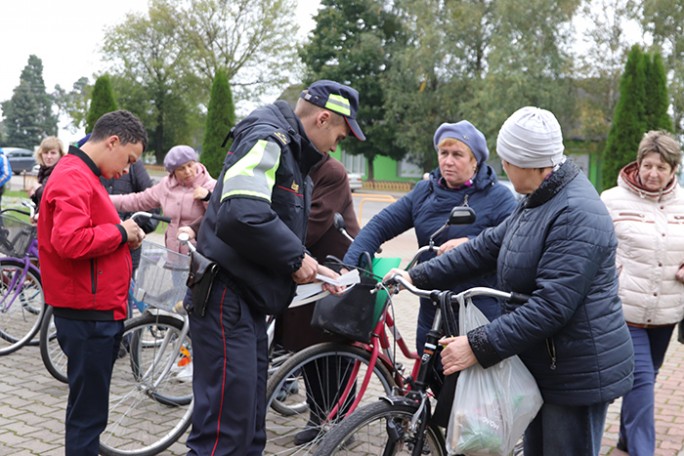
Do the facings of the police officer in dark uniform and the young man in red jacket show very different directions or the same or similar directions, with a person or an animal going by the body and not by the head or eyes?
same or similar directions

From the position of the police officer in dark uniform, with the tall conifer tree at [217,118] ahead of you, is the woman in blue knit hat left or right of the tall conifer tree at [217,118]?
right

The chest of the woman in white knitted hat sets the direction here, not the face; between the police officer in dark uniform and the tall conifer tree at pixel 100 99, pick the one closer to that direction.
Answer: the police officer in dark uniform

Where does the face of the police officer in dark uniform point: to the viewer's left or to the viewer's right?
to the viewer's right

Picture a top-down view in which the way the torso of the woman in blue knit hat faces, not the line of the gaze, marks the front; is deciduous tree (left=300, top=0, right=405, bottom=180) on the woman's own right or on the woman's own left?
on the woman's own right

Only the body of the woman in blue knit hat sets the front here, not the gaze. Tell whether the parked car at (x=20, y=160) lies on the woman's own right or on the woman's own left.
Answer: on the woman's own right

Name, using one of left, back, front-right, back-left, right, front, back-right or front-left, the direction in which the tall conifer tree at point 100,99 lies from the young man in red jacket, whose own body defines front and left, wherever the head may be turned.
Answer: left

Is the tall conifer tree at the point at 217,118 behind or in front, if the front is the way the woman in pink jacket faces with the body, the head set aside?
behind

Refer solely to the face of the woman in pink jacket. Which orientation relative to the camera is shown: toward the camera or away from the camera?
toward the camera

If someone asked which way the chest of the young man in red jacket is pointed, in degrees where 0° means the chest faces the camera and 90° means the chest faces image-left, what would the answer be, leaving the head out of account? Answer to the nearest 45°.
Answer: approximately 270°

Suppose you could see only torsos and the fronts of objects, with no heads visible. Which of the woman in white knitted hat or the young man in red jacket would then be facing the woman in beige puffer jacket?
the young man in red jacket

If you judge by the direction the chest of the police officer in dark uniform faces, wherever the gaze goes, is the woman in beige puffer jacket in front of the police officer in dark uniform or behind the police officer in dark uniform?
in front

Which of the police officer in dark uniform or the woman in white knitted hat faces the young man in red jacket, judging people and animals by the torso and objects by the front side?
the woman in white knitted hat

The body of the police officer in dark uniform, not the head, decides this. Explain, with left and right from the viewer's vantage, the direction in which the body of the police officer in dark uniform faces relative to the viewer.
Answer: facing to the right of the viewer

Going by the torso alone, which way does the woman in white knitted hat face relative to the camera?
to the viewer's left

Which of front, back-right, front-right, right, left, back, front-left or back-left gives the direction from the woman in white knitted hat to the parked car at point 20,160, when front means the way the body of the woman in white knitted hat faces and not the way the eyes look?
front-right
